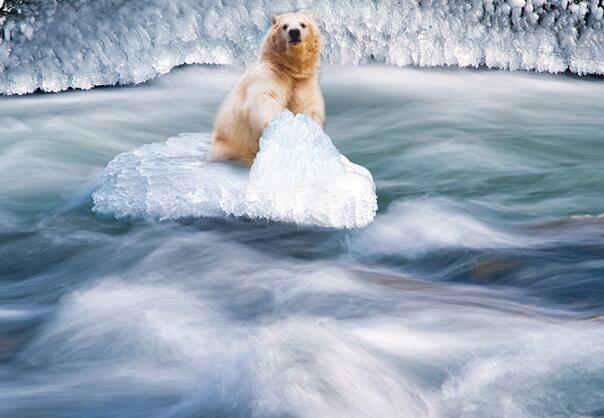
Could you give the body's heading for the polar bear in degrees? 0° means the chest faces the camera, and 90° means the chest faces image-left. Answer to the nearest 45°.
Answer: approximately 315°
